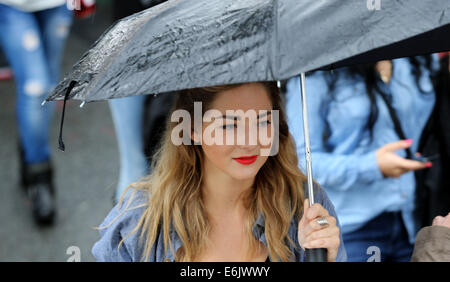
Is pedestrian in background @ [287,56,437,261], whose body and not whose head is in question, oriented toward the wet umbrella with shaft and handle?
no

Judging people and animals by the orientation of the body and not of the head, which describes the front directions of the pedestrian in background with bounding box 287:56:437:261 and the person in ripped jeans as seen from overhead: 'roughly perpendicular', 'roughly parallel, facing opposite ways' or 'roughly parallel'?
roughly parallel

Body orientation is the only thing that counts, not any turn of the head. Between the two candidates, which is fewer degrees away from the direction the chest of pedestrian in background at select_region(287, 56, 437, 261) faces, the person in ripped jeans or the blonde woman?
the blonde woman

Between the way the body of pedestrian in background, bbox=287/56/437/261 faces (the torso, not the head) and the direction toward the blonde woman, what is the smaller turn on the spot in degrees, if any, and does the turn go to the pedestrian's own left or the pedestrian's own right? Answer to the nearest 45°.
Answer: approximately 90° to the pedestrian's own right

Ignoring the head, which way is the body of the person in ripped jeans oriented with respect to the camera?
toward the camera

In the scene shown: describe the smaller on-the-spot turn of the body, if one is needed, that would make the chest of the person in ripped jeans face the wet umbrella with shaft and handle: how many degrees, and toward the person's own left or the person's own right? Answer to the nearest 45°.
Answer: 0° — they already face it

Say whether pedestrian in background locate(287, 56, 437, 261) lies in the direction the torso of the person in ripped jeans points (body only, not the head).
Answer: no

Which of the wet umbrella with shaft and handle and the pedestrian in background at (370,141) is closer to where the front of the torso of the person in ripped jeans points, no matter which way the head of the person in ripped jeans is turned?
the wet umbrella with shaft and handle

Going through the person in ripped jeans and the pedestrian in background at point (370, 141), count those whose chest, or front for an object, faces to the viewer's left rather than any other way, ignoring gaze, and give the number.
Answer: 0

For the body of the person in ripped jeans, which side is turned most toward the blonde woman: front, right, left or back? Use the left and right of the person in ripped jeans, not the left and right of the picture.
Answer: front

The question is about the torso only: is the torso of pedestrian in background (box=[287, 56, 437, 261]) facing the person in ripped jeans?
no
